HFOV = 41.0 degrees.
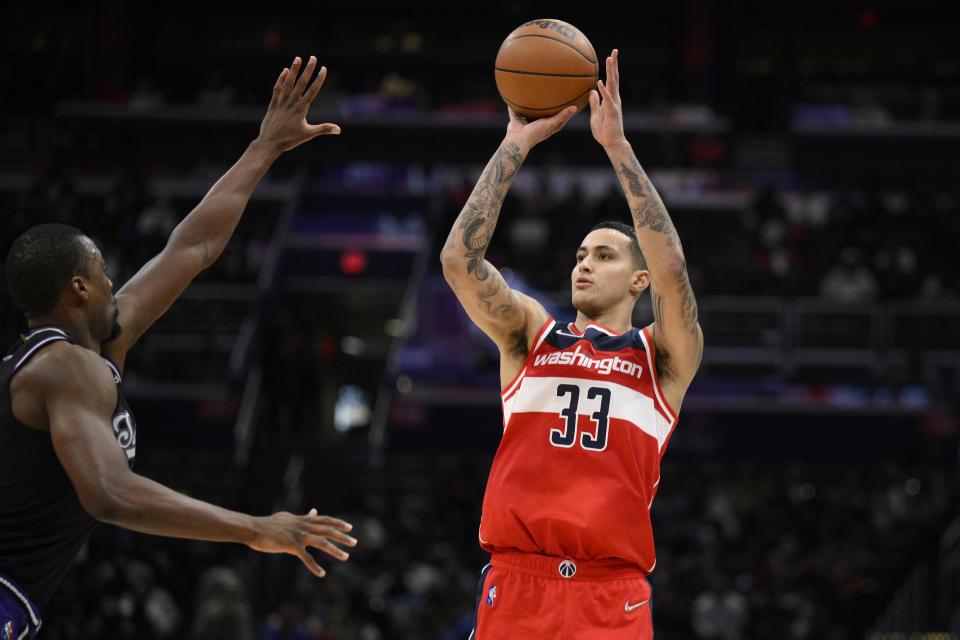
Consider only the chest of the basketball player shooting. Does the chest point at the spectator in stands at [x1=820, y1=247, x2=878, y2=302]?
no

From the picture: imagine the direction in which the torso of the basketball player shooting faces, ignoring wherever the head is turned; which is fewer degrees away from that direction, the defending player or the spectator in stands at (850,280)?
the defending player

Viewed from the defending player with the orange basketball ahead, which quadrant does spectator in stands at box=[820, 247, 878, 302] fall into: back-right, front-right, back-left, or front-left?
front-left

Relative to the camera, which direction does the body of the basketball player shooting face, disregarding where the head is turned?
toward the camera

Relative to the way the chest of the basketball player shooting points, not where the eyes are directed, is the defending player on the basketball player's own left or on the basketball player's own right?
on the basketball player's own right

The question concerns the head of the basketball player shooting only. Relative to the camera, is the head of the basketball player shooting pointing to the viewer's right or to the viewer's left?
to the viewer's left
